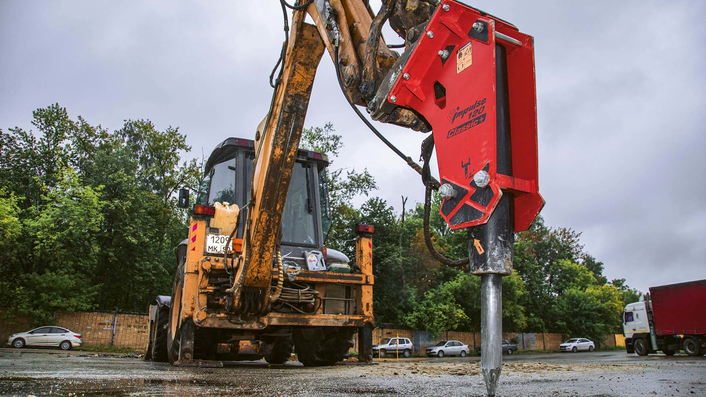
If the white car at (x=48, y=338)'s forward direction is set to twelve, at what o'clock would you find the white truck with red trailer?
The white truck with red trailer is roughly at 7 o'clock from the white car.

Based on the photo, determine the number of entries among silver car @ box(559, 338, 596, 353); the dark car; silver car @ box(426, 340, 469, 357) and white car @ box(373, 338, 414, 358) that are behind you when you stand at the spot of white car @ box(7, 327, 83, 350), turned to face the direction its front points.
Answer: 4

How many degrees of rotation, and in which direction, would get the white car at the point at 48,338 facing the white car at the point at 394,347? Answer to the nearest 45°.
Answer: approximately 180°

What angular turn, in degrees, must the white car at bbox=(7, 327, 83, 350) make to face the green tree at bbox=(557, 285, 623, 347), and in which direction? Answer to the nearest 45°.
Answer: approximately 180°

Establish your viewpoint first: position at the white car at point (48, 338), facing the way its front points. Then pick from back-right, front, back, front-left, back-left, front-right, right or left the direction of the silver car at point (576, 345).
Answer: back

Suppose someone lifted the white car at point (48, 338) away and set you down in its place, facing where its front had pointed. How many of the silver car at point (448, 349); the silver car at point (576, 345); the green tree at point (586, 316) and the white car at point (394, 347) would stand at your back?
4

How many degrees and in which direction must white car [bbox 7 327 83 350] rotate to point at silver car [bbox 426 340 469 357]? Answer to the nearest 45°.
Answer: approximately 180°

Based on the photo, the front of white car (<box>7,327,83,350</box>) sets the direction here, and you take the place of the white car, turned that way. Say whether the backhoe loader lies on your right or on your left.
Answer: on your left

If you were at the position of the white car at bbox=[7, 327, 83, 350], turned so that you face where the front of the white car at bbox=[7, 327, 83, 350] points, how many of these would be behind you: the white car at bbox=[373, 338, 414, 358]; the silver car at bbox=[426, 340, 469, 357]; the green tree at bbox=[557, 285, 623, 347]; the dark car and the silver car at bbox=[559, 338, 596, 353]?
5

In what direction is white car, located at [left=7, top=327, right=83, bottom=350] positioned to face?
to the viewer's left

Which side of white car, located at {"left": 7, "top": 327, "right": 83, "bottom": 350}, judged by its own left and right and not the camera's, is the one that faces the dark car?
back

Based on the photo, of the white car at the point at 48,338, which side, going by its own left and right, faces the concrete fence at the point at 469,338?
back
